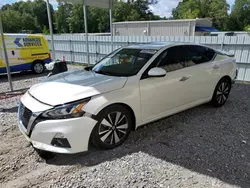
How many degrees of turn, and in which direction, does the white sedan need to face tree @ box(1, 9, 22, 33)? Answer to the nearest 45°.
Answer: approximately 90° to its right

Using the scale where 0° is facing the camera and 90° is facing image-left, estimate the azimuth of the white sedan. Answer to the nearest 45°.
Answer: approximately 45°

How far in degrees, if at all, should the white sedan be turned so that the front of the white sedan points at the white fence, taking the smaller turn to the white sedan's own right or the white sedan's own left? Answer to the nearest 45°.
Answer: approximately 135° to the white sedan's own right
